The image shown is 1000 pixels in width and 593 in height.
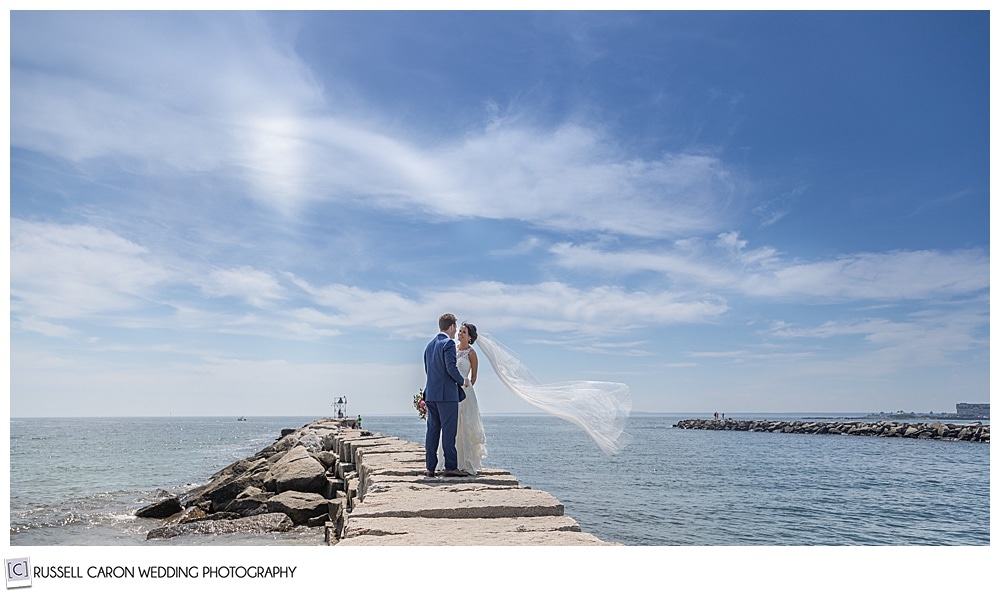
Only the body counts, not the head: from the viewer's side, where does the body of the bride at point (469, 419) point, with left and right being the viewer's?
facing the viewer and to the left of the viewer

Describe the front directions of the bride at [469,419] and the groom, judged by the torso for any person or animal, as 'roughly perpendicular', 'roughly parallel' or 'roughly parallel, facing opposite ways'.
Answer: roughly parallel, facing opposite ways

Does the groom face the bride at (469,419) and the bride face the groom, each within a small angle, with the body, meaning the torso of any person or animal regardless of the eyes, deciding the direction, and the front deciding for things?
yes

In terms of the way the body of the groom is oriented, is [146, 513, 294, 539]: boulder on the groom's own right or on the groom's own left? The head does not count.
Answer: on the groom's own left

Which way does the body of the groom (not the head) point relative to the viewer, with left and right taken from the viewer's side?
facing away from the viewer and to the right of the viewer

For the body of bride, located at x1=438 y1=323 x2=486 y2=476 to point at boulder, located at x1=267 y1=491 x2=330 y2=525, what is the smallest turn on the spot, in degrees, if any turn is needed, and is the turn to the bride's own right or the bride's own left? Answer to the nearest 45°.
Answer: approximately 90° to the bride's own right

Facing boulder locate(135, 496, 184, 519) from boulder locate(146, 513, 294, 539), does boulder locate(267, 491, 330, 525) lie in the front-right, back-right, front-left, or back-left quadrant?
back-right

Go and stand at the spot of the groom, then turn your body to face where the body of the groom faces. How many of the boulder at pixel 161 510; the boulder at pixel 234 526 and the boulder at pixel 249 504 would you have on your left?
3

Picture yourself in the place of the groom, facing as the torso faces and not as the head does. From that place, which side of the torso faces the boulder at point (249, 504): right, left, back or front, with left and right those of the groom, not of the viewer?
left

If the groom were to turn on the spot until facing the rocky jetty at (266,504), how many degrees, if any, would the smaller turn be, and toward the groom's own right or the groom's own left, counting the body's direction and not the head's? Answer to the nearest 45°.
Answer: approximately 90° to the groom's own left

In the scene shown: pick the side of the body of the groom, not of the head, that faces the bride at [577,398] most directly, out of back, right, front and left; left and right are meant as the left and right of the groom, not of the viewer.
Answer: front
